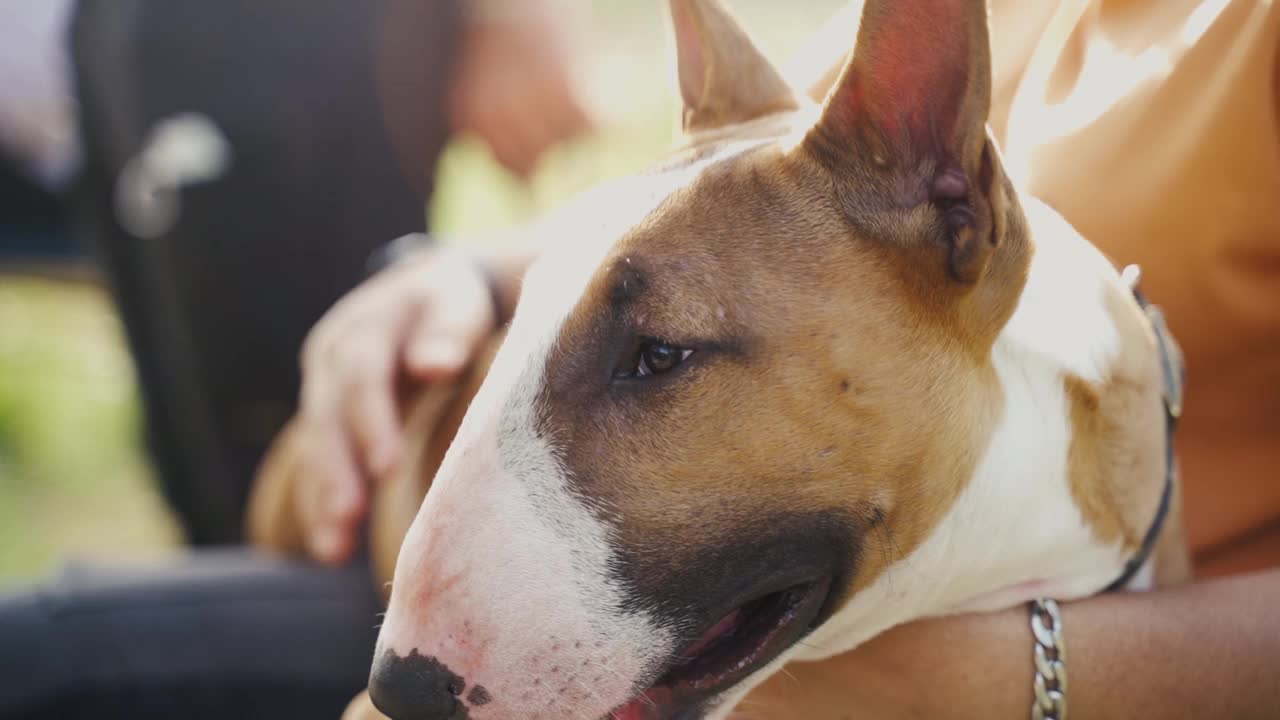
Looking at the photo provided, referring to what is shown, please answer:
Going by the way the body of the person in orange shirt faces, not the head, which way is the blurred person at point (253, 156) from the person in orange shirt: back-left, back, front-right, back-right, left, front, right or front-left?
front-right

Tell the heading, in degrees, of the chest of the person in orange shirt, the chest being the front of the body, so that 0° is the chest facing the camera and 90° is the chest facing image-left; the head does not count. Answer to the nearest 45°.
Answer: approximately 90°

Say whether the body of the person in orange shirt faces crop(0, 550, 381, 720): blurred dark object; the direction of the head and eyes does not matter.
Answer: yes

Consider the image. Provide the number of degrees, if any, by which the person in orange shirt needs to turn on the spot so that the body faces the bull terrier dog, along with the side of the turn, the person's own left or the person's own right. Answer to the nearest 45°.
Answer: approximately 45° to the person's own left

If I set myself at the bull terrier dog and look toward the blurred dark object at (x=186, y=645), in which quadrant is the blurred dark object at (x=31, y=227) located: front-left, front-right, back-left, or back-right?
front-right

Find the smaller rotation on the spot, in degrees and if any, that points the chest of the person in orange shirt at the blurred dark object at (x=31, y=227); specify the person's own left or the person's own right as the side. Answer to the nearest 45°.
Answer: approximately 45° to the person's own right
